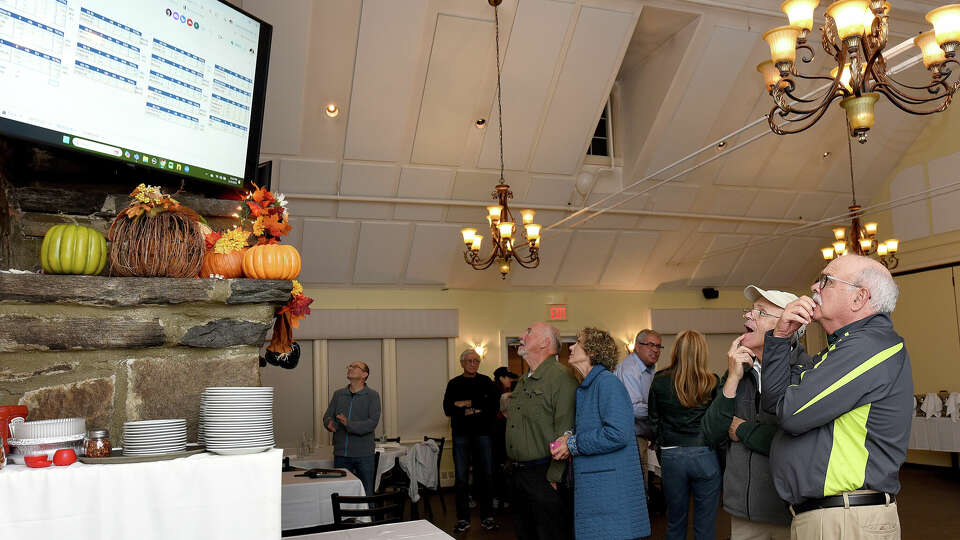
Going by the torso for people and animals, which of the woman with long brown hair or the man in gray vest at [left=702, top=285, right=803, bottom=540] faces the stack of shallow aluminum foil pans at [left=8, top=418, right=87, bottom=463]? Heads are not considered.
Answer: the man in gray vest

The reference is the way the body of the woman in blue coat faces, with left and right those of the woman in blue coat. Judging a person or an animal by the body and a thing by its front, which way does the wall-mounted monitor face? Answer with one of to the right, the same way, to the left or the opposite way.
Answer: the opposite way

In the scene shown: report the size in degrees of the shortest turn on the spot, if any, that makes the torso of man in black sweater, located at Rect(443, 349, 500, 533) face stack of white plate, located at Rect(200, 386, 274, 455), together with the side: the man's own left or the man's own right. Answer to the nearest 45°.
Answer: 0° — they already face it

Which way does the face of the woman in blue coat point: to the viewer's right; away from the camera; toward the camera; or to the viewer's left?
to the viewer's left

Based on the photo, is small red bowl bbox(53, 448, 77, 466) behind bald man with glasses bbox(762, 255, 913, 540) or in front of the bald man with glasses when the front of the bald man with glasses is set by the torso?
in front

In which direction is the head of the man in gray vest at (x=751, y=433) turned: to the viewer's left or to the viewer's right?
to the viewer's left

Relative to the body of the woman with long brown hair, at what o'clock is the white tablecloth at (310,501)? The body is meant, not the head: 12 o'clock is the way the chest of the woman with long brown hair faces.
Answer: The white tablecloth is roughly at 9 o'clock from the woman with long brown hair.

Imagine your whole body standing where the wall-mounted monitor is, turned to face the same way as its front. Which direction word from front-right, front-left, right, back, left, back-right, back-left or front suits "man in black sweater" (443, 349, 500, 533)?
left

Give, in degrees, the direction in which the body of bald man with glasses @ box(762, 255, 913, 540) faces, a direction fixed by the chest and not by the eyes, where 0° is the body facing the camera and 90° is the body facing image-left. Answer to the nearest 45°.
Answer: approximately 90°

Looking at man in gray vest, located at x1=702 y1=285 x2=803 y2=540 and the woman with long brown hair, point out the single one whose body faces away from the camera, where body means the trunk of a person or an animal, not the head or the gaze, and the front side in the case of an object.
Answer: the woman with long brown hair

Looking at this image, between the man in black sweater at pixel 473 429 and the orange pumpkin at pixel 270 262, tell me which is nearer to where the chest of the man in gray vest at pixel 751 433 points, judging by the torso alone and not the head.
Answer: the orange pumpkin

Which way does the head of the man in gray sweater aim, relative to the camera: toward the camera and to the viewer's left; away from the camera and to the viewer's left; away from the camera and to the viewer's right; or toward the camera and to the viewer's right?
toward the camera and to the viewer's left

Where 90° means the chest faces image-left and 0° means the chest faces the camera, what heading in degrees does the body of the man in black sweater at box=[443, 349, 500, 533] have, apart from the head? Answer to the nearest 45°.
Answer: approximately 0°

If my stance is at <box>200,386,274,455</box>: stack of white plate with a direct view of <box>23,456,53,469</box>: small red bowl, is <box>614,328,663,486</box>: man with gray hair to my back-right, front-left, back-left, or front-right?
back-right

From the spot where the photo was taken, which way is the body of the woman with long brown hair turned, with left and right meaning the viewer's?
facing away from the viewer
